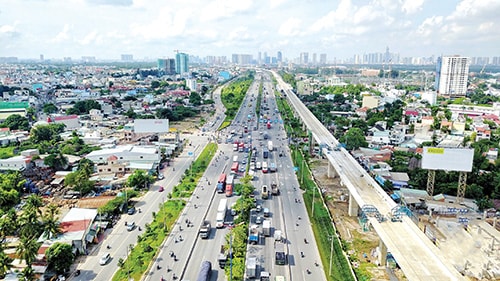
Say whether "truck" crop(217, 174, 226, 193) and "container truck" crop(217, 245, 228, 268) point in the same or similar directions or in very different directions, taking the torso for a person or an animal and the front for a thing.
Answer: same or similar directions

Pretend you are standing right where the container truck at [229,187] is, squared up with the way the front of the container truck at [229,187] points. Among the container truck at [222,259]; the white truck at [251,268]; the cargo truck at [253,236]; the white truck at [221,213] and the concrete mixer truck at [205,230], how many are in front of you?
5

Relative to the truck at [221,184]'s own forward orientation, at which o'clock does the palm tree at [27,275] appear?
The palm tree is roughly at 1 o'clock from the truck.

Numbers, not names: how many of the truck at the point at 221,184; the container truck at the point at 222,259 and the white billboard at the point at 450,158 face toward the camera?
3

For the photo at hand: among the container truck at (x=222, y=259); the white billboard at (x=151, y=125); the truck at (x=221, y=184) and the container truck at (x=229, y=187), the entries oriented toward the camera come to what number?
4

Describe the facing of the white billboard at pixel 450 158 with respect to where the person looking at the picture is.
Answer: facing the viewer

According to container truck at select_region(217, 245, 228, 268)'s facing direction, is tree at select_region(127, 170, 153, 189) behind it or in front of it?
behind

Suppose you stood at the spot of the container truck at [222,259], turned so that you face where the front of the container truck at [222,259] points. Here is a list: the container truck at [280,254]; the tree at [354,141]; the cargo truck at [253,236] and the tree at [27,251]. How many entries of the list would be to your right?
1

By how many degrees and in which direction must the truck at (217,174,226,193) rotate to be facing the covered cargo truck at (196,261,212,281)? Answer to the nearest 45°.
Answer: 0° — it already faces it

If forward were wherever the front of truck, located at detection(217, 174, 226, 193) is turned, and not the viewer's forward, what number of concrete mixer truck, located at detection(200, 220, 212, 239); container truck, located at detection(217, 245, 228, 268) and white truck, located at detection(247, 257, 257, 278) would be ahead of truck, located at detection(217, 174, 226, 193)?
3

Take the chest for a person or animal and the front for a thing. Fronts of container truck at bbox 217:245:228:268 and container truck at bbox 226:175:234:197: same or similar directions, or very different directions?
same or similar directions

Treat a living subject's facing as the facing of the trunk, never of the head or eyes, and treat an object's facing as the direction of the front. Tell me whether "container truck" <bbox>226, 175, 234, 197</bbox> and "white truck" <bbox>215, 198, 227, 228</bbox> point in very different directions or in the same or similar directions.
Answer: same or similar directions

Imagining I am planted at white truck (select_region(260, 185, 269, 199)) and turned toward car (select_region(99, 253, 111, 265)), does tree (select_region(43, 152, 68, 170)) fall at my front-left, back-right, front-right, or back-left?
front-right

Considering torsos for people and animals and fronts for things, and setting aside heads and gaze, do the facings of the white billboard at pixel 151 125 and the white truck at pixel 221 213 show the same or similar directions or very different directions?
same or similar directions

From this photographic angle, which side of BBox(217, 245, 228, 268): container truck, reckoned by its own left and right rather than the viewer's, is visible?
front

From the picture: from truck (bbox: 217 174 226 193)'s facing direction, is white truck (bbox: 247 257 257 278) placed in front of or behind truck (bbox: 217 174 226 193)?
in front
